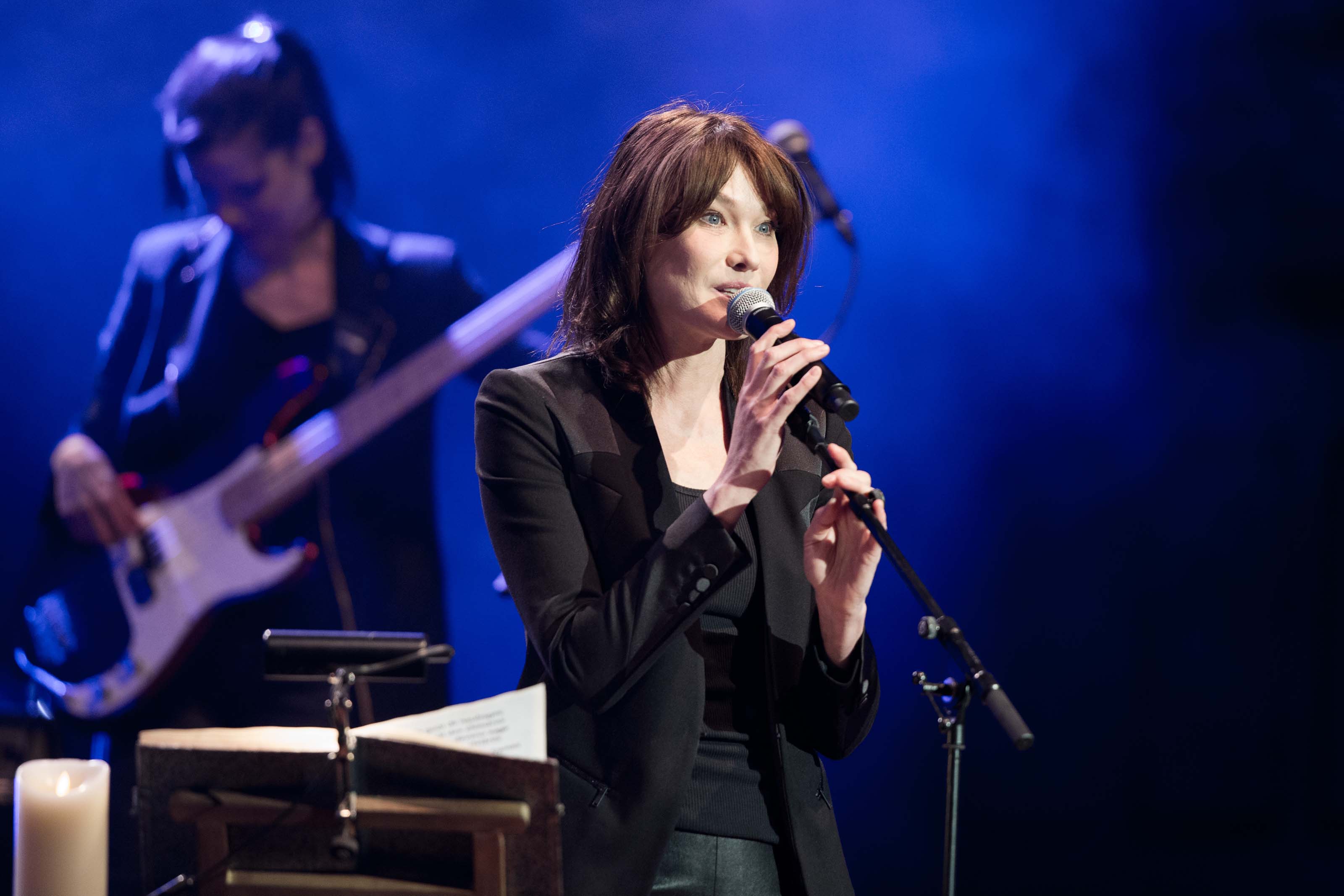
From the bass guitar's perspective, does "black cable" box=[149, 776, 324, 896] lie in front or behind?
in front

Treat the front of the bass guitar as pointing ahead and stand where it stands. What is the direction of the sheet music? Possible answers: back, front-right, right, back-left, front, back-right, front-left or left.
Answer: front

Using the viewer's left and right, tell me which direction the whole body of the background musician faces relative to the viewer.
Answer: facing the viewer

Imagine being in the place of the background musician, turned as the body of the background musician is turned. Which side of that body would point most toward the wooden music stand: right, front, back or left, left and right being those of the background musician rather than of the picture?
front

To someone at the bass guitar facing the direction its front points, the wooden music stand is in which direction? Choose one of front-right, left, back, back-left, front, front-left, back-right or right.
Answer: front

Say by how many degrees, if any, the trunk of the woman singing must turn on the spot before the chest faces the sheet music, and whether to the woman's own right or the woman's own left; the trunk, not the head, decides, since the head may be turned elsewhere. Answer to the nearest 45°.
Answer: approximately 45° to the woman's own right

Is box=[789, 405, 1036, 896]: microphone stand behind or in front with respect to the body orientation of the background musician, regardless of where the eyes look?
in front

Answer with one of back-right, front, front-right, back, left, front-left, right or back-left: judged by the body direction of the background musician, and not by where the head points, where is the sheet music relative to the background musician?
front

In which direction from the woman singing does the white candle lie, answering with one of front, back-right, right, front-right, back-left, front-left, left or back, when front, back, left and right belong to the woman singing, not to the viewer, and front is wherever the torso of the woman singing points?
right

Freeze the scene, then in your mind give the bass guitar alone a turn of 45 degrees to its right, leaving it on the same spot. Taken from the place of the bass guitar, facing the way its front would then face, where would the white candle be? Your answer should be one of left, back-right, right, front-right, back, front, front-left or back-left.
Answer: front-left

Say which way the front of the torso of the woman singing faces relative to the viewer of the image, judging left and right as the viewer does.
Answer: facing the viewer and to the right of the viewer

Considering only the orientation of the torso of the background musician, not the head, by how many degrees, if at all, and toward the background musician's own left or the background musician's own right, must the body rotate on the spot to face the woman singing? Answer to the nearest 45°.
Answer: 0° — they already face them

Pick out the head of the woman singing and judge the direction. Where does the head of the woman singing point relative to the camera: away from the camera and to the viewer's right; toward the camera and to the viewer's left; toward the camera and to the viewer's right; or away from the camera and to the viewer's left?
toward the camera and to the viewer's right
